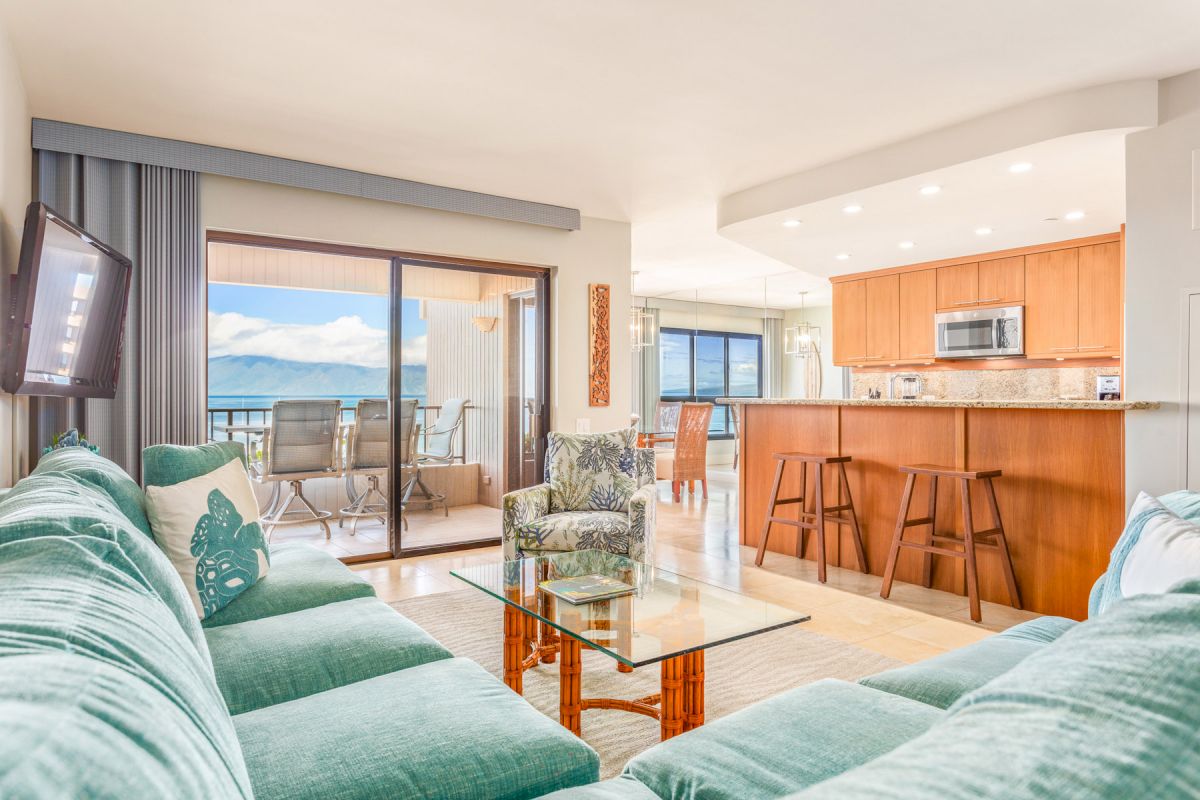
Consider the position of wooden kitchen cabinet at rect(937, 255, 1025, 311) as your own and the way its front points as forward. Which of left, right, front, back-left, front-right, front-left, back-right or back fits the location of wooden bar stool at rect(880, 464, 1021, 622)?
front-left

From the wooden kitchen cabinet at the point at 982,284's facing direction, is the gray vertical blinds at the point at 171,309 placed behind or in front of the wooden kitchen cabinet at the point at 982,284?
in front

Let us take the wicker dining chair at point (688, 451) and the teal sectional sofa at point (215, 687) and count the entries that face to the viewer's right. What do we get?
1

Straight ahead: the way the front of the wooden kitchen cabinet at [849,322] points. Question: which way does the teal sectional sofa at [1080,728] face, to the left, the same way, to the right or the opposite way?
to the right

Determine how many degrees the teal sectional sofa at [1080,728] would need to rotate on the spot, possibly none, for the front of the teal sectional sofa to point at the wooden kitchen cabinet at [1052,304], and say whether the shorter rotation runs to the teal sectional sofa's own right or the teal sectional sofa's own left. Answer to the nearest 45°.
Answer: approximately 45° to the teal sectional sofa's own right

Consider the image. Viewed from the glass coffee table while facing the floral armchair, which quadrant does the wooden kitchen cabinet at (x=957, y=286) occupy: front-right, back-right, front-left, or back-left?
front-right

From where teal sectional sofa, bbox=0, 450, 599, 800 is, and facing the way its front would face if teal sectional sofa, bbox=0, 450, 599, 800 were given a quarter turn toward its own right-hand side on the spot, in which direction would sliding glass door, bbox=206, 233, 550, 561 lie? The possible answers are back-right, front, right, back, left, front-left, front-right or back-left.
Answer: back

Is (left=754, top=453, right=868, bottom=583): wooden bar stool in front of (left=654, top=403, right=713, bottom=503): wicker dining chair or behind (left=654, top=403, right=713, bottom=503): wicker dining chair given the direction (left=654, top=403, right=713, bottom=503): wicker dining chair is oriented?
behind

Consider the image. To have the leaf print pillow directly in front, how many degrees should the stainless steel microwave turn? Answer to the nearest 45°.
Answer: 0° — it already faces it

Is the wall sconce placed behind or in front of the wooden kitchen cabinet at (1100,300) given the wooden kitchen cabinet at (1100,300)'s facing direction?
in front

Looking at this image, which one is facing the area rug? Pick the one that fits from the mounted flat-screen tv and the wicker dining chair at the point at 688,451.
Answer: the mounted flat-screen tv

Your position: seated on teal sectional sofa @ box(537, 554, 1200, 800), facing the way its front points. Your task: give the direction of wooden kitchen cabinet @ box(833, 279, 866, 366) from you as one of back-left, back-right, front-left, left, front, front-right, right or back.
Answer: front-right

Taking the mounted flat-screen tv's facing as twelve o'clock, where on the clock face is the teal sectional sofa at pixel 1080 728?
The teal sectional sofa is roughly at 1 o'clock from the mounted flat-screen tv.

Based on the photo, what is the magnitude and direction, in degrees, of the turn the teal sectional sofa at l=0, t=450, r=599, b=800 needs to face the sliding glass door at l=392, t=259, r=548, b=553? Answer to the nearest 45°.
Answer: approximately 90° to its left

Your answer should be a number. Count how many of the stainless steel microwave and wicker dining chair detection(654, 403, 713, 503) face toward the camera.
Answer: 1

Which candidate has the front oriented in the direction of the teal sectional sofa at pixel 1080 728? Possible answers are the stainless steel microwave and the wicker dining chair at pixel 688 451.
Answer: the stainless steel microwave

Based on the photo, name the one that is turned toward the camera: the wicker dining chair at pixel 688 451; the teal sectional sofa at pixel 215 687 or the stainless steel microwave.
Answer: the stainless steel microwave

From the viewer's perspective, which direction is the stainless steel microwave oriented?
toward the camera

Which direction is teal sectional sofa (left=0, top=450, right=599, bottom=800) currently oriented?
to the viewer's right

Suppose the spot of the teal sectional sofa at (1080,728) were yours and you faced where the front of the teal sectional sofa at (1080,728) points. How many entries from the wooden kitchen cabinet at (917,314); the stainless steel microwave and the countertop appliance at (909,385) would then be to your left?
0

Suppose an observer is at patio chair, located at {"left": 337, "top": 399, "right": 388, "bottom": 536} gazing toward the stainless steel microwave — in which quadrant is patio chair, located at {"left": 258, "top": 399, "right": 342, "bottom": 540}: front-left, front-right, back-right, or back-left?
back-right
